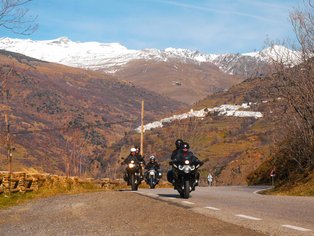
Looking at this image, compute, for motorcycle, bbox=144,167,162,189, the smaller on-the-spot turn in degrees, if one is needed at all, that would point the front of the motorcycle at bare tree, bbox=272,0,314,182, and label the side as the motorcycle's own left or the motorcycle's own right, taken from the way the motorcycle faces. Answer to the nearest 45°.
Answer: approximately 45° to the motorcycle's own left

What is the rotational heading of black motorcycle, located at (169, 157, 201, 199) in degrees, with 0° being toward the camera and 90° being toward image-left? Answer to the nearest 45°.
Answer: approximately 0°

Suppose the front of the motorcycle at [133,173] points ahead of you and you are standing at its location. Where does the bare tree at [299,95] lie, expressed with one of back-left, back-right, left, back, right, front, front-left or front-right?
left

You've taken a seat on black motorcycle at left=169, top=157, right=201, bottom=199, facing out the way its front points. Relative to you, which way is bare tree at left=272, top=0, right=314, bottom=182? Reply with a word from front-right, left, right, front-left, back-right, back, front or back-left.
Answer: back-left

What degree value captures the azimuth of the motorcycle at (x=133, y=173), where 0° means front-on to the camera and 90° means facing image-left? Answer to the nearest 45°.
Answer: approximately 0°

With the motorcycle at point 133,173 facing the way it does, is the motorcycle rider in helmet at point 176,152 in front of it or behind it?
in front
